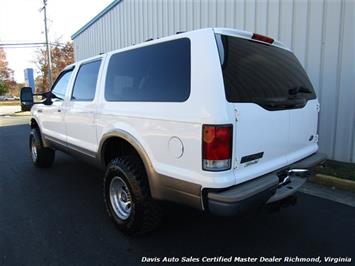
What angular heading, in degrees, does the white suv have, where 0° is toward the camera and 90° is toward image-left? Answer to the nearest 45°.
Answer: approximately 135°

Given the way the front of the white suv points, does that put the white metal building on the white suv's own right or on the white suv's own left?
on the white suv's own right
